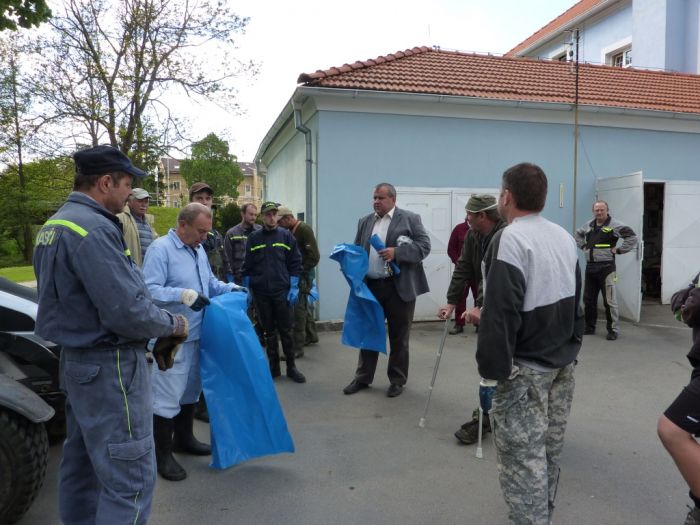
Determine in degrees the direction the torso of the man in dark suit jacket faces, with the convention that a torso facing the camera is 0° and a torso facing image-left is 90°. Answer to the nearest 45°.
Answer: approximately 45°

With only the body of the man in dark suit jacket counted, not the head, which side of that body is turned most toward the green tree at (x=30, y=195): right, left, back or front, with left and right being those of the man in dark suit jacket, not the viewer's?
right

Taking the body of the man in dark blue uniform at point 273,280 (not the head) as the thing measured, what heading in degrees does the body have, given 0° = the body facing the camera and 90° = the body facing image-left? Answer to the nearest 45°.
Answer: approximately 0°

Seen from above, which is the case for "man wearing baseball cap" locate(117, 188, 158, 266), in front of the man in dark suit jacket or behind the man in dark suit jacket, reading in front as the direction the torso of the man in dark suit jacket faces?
in front

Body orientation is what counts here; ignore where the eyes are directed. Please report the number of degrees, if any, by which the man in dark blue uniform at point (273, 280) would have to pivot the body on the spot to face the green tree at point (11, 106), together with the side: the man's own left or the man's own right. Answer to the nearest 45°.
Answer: approximately 135° to the man's own right

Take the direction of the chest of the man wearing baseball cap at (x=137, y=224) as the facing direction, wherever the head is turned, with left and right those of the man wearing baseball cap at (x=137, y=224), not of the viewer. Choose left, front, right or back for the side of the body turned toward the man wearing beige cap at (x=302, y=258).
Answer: left

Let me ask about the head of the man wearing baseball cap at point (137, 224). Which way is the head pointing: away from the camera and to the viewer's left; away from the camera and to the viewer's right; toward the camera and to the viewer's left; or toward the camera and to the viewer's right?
toward the camera and to the viewer's right

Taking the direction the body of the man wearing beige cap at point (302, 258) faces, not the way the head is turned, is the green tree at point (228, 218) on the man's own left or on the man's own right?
on the man's own right

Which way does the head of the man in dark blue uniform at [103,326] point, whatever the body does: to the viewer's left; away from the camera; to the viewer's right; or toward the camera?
to the viewer's right

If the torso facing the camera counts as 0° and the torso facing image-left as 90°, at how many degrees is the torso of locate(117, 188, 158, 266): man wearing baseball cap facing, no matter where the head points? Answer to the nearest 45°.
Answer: approximately 315°
